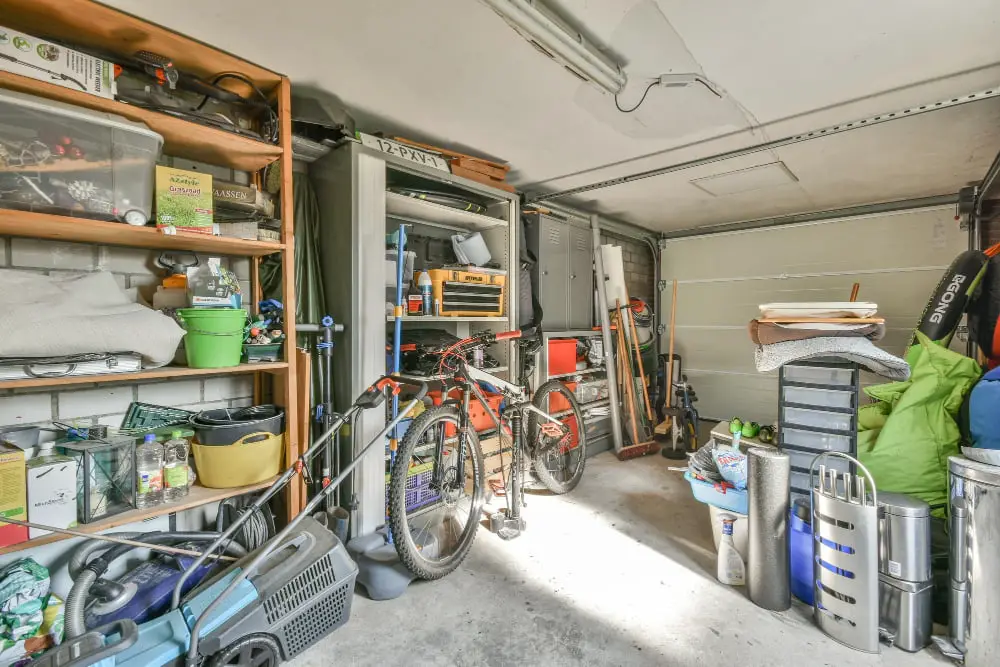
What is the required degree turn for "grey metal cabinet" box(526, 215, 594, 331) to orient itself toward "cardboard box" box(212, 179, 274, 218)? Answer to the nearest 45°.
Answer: approximately 90° to its right

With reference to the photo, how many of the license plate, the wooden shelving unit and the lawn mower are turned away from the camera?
0

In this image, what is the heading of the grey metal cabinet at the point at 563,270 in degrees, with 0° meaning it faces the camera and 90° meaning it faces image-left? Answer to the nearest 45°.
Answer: approximately 315°

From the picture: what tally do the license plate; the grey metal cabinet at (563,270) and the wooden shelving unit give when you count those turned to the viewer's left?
0

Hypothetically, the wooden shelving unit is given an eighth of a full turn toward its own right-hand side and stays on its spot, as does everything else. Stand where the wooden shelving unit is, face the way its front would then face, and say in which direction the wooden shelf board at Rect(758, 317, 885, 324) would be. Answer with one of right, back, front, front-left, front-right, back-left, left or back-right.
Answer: front-left

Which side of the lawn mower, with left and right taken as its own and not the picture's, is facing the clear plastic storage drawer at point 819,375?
back

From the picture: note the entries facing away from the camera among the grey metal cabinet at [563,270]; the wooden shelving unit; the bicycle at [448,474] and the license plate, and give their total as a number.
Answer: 0

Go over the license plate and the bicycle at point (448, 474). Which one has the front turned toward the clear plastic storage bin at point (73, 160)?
the bicycle

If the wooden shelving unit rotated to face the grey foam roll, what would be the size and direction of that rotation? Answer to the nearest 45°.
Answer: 0° — it already faces it

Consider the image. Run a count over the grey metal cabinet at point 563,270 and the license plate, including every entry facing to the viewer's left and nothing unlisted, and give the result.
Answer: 0

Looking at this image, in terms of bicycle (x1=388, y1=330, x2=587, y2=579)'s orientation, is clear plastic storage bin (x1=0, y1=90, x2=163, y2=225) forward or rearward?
forward

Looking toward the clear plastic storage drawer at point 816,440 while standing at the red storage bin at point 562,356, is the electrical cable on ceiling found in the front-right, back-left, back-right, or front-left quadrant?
front-right

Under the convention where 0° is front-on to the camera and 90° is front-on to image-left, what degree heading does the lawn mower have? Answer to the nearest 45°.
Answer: approximately 45°

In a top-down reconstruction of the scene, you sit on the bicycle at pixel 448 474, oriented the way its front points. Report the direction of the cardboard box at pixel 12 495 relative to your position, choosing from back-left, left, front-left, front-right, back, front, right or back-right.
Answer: front

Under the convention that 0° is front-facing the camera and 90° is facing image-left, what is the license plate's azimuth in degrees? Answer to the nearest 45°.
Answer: approximately 315°
